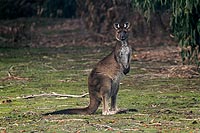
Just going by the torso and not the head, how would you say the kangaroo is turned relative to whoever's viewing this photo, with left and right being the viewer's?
facing the viewer and to the right of the viewer
